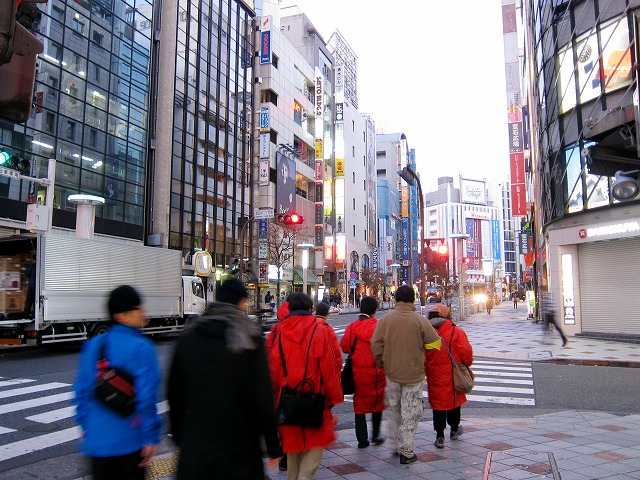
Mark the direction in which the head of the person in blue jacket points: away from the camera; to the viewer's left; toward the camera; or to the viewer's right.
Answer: to the viewer's right

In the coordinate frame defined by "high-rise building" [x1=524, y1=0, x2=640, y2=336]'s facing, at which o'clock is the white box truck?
The white box truck is roughly at 12 o'clock from the high-rise building.

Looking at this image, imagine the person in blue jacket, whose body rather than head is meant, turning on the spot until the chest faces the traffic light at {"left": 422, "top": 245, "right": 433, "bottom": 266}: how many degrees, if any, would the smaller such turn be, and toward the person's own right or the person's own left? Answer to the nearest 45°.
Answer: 0° — they already face it

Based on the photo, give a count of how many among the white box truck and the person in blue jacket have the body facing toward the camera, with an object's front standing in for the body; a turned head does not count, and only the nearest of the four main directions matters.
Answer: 0

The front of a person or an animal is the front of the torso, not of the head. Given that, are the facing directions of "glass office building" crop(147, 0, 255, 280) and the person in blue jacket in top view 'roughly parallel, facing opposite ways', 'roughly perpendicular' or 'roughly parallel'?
roughly perpendicular

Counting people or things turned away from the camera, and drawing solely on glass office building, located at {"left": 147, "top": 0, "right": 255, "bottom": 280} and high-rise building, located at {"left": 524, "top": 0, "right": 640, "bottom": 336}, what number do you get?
0

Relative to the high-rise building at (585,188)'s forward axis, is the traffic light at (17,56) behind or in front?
in front

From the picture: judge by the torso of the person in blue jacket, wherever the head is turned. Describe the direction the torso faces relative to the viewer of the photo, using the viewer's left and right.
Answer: facing away from the viewer and to the right of the viewer

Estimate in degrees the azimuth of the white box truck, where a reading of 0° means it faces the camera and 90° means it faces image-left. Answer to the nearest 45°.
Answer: approximately 225°

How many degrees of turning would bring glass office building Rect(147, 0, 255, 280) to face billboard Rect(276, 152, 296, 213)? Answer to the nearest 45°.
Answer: approximately 90° to its left

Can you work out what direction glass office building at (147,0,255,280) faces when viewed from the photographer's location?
facing the viewer and to the right of the viewer

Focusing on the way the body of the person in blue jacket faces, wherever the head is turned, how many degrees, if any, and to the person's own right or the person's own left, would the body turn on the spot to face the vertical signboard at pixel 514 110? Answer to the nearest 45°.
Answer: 0° — they already face it
